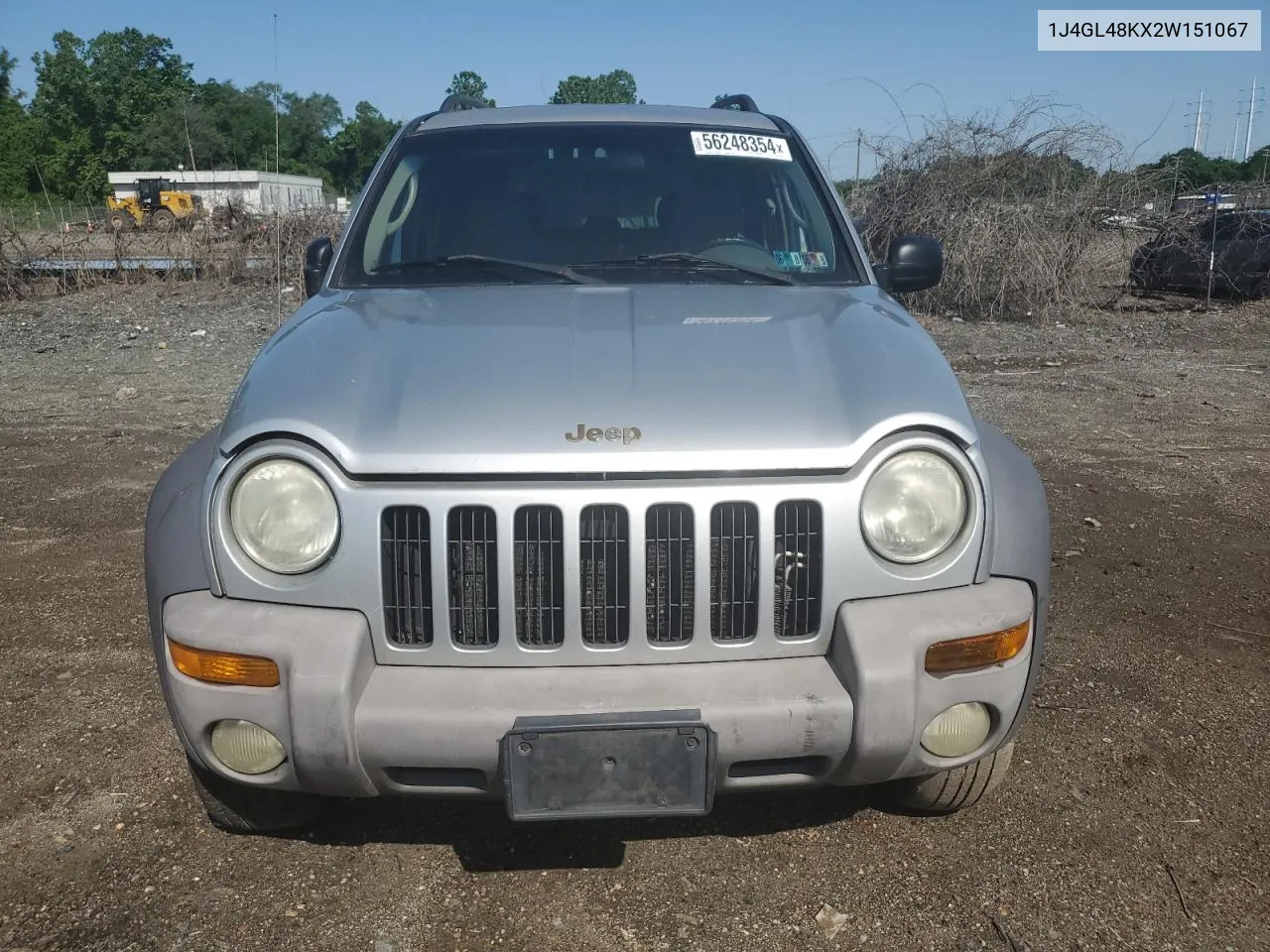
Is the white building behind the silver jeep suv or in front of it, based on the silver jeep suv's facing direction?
behind

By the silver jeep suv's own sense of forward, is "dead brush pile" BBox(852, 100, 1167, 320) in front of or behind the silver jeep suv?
behind

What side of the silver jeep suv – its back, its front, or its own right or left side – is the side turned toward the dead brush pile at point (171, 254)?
back

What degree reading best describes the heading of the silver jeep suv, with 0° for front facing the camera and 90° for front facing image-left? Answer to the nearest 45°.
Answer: approximately 0°

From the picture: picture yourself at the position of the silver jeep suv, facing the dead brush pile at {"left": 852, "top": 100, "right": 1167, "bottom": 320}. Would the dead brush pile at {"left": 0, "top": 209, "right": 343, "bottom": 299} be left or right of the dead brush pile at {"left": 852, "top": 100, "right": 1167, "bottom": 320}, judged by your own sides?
left
